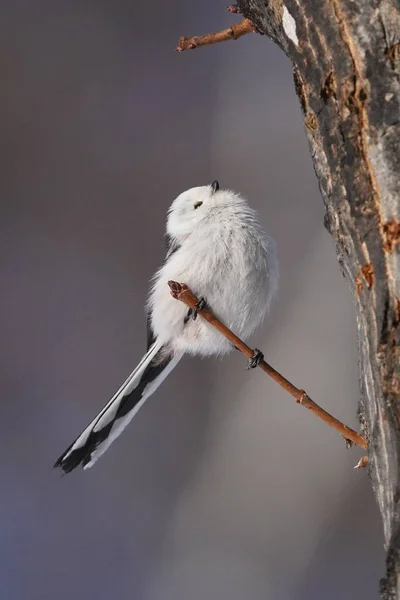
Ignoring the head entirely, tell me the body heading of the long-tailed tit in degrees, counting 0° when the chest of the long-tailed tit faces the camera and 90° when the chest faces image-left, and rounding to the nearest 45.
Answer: approximately 315°
